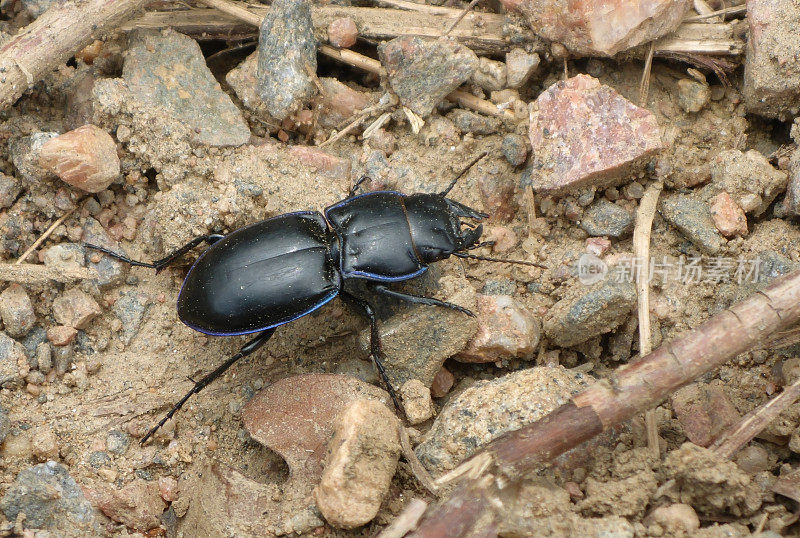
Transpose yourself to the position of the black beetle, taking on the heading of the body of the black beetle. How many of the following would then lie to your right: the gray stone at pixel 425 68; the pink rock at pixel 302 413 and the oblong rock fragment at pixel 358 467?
2

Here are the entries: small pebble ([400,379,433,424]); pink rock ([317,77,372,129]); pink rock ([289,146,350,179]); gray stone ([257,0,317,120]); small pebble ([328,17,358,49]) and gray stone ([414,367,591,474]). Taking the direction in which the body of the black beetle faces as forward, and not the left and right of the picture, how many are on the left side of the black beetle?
4

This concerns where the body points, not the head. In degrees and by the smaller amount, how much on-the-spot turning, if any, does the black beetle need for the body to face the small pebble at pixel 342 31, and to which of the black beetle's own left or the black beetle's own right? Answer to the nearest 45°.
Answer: approximately 90° to the black beetle's own left

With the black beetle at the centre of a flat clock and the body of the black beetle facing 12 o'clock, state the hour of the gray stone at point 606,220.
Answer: The gray stone is roughly at 12 o'clock from the black beetle.

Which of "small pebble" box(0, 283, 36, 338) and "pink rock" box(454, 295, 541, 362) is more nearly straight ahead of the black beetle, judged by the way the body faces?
the pink rock

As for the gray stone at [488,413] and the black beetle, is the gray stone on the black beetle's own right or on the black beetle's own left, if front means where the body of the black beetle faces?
on the black beetle's own right

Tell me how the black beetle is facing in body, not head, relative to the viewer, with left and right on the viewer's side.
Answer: facing to the right of the viewer

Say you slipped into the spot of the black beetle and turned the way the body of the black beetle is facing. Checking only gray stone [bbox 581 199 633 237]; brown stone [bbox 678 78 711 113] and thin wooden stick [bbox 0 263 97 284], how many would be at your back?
1

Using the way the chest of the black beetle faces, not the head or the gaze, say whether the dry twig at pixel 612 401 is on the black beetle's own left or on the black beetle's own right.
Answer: on the black beetle's own right

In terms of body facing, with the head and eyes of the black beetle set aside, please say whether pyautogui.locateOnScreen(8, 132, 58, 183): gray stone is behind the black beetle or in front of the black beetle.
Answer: behind

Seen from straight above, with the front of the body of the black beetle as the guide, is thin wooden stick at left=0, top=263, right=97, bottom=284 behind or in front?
behind

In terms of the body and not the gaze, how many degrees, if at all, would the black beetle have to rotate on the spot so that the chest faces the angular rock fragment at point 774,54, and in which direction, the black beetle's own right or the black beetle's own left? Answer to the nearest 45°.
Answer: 0° — it already faces it

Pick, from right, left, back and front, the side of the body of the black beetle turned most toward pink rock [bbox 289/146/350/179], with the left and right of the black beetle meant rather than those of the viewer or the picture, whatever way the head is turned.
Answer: left

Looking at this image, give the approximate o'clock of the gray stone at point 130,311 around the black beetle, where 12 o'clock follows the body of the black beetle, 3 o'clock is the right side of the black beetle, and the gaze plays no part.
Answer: The gray stone is roughly at 6 o'clock from the black beetle.

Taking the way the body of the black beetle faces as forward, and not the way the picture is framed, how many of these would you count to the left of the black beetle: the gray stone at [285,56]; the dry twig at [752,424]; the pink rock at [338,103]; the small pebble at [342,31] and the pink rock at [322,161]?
4

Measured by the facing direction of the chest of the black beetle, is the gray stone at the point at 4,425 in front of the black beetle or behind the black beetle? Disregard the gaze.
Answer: behind

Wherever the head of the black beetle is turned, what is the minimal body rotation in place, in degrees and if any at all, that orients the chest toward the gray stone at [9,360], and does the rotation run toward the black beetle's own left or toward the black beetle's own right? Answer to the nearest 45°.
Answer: approximately 180°

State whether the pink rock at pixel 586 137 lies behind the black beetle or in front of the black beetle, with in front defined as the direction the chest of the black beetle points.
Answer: in front

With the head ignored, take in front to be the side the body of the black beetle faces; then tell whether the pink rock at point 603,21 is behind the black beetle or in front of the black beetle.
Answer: in front

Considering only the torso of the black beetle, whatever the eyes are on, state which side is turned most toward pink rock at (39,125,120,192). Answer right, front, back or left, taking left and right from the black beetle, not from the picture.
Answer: back
